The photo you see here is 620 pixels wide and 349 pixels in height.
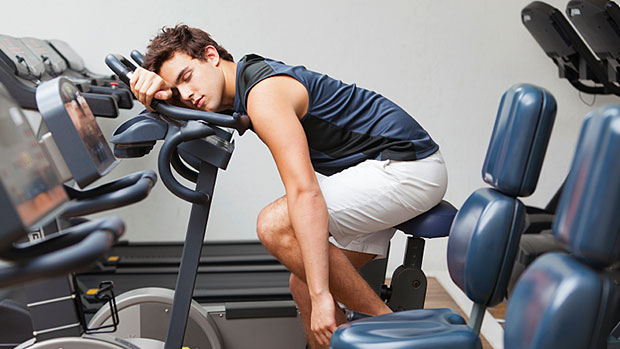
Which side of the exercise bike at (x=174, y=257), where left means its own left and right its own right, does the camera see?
left

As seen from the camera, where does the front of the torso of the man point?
to the viewer's left

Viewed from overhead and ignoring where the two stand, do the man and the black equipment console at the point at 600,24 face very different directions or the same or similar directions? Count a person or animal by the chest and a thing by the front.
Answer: very different directions

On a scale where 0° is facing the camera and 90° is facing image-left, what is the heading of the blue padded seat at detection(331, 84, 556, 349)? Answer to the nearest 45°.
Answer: approximately 90°
